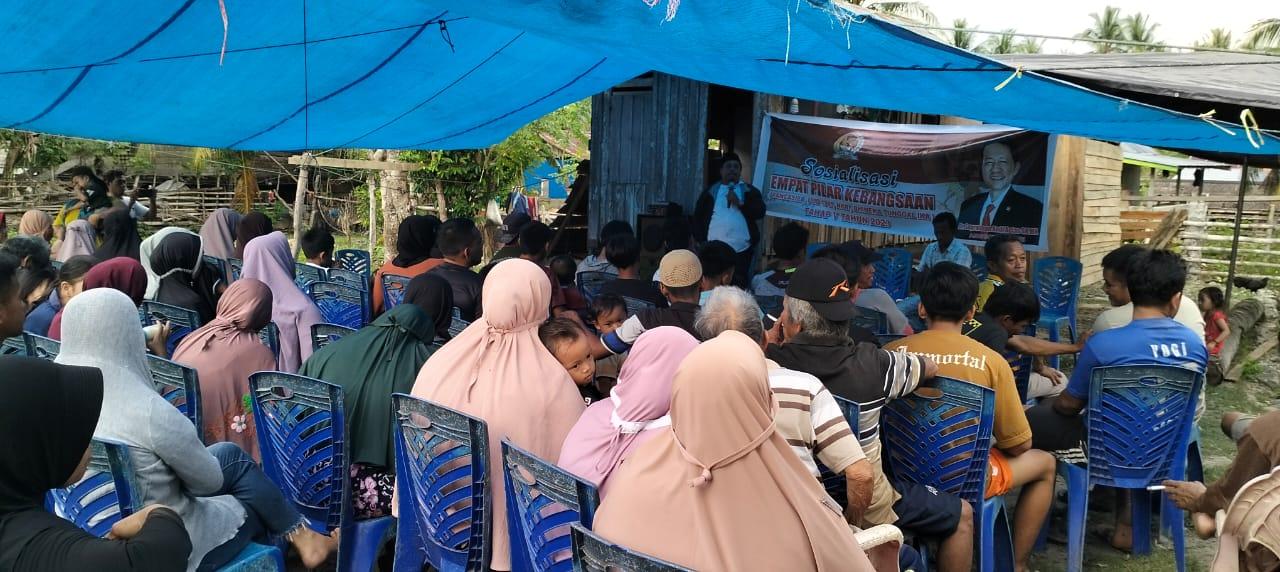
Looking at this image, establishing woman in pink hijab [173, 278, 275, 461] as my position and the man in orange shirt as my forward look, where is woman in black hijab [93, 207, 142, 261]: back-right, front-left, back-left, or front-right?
back-left

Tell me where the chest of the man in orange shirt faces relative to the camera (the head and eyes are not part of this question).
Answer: away from the camera

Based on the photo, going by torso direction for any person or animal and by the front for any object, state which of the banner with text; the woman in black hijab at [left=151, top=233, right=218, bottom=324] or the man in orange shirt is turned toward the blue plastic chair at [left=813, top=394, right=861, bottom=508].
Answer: the banner with text

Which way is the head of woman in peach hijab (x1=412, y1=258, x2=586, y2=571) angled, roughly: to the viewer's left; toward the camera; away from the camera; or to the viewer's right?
away from the camera

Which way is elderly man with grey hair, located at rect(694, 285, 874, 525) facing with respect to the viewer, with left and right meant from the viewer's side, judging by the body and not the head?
facing away from the viewer

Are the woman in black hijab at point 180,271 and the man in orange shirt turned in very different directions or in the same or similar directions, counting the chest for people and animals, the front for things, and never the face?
same or similar directions

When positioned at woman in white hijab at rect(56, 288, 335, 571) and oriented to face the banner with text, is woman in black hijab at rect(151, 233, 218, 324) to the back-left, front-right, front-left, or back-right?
front-left

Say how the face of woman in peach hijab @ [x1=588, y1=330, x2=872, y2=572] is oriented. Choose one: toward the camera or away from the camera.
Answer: away from the camera

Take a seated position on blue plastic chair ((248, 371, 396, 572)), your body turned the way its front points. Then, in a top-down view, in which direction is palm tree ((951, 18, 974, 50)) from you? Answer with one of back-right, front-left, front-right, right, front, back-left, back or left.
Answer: front-right

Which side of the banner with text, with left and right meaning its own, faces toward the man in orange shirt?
front

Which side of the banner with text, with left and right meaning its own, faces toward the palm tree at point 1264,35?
back

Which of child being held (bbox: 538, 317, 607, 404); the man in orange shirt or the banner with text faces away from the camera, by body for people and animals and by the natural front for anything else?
the man in orange shirt

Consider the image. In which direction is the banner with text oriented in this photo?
toward the camera

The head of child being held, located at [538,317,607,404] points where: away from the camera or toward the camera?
toward the camera

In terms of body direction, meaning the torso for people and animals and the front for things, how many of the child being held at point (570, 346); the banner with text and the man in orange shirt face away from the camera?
1

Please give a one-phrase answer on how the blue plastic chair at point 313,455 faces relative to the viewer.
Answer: facing away from the viewer and to the right of the viewer

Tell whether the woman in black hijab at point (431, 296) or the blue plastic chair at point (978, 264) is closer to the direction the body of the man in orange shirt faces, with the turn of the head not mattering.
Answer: the blue plastic chair

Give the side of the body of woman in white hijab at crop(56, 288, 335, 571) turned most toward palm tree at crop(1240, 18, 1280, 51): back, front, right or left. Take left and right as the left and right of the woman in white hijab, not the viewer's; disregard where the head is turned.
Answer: front

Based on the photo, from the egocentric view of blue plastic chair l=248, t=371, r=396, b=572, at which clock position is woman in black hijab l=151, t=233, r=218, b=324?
The woman in black hijab is roughly at 10 o'clock from the blue plastic chair.
